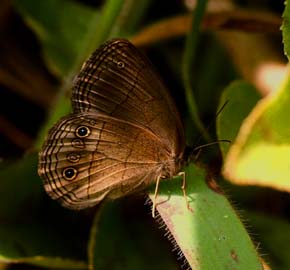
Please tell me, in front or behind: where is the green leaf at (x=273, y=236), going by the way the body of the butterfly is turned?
in front

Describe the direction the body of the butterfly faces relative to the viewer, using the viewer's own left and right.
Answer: facing to the right of the viewer

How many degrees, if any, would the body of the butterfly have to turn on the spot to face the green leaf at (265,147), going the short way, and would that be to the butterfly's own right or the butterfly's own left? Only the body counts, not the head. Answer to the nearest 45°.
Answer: approximately 45° to the butterfly's own right
